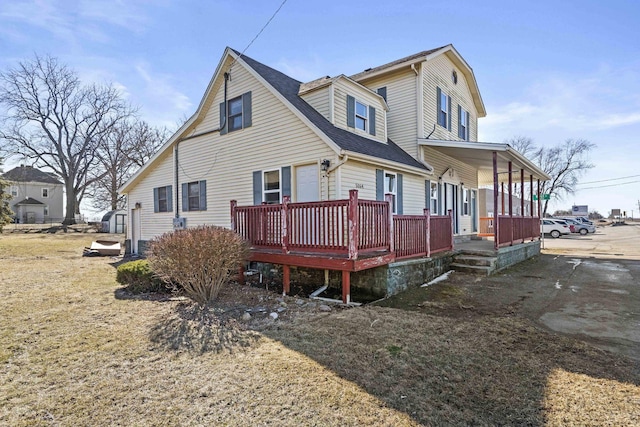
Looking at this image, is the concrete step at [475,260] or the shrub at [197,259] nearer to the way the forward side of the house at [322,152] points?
the concrete step

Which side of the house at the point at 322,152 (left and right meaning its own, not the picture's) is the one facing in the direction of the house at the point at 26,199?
back

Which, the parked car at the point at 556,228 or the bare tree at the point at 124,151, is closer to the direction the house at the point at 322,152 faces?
the parked car

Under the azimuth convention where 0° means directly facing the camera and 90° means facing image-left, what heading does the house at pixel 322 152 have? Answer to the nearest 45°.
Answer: approximately 315°

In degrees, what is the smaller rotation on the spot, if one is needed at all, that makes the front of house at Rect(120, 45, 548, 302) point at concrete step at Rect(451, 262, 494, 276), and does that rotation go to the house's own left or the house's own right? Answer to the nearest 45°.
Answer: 0° — it already faces it

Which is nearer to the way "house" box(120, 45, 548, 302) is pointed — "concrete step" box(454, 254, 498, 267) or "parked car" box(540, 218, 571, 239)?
the concrete step

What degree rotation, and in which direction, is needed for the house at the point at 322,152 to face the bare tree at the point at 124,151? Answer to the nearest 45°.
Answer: approximately 180°

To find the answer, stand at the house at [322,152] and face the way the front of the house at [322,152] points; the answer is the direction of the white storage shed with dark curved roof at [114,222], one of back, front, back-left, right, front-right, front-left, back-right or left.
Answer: back

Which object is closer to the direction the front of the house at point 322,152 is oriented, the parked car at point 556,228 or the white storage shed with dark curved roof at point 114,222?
the parked car

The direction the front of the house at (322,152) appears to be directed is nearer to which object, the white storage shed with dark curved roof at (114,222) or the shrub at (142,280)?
the shrub

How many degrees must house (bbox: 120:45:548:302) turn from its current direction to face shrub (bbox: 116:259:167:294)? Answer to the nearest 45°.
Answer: approximately 90° to its right
